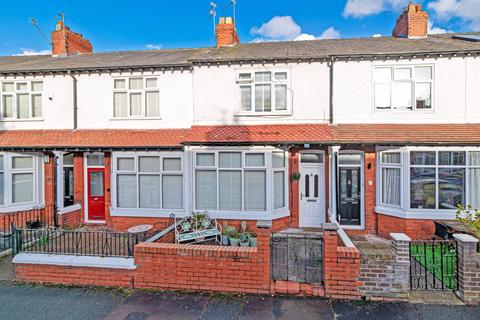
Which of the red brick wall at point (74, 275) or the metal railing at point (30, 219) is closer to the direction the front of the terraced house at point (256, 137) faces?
the red brick wall

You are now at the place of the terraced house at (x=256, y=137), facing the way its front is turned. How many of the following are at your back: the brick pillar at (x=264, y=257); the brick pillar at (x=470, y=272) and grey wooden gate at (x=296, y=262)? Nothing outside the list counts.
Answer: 0

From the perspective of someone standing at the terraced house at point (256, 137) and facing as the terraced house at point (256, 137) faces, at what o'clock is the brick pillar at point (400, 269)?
The brick pillar is roughly at 11 o'clock from the terraced house.

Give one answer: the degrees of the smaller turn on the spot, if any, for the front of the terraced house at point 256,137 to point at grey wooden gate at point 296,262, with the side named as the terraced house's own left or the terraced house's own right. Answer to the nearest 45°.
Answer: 0° — it already faces it

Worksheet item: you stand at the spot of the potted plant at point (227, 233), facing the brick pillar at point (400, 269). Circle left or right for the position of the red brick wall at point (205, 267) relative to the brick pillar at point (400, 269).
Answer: right

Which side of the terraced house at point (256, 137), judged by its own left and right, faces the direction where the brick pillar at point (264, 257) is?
front

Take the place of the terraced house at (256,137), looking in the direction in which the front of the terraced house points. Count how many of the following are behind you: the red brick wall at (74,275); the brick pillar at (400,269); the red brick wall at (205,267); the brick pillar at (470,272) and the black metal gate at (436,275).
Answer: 0

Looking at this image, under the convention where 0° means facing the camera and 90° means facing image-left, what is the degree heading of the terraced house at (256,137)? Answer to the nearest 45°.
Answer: approximately 0°

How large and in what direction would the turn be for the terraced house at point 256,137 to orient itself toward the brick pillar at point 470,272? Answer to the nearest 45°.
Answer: approximately 45° to its left

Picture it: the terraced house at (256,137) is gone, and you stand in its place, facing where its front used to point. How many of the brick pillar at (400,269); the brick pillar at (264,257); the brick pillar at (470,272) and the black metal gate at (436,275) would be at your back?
0

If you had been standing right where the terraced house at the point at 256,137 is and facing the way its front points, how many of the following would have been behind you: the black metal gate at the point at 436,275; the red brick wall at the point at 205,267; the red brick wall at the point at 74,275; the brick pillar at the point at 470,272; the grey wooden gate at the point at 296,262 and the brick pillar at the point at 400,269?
0

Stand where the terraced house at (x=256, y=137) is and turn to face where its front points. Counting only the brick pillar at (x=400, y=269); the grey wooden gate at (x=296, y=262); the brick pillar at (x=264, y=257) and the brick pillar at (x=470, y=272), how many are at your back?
0

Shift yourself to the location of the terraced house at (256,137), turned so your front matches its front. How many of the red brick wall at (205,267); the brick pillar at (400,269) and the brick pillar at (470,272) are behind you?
0
